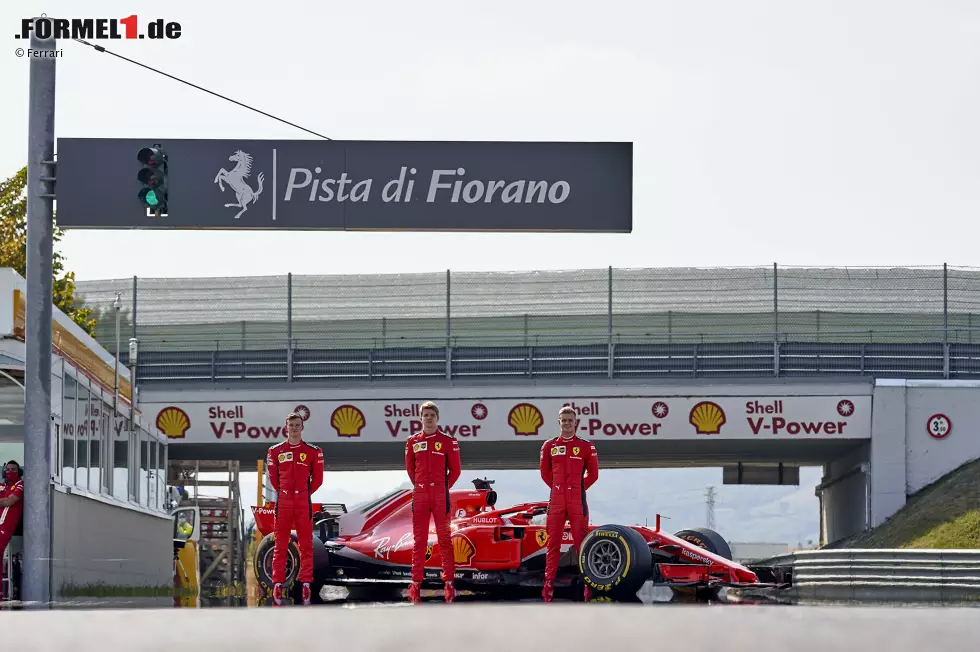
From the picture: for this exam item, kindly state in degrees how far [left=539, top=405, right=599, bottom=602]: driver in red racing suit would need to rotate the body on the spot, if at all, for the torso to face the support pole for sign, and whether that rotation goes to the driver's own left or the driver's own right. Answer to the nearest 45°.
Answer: approximately 90° to the driver's own right

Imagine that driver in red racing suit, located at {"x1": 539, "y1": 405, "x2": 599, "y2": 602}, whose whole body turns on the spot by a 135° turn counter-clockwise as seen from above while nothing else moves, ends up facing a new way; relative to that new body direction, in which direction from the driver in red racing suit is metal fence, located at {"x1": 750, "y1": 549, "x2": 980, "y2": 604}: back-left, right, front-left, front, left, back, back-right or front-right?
front

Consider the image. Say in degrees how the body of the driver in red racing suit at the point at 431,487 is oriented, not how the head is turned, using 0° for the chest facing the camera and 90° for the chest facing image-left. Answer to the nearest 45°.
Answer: approximately 0°

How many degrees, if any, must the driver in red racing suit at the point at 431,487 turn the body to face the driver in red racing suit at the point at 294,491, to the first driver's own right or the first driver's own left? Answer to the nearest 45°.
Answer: approximately 135° to the first driver's own right

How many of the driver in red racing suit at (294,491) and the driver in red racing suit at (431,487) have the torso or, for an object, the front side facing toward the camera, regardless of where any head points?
2

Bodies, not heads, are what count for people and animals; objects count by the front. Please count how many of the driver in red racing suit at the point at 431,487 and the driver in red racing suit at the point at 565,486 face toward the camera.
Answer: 2

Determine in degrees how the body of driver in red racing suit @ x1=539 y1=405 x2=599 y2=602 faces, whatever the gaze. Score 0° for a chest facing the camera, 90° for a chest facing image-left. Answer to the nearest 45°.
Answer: approximately 0°
